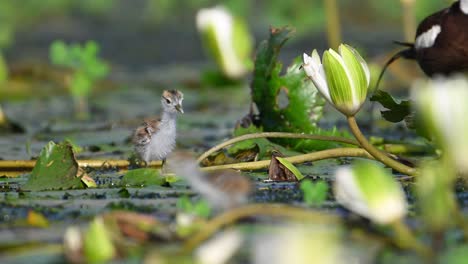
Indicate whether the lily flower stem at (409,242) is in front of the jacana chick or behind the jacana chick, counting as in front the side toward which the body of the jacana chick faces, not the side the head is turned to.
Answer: in front

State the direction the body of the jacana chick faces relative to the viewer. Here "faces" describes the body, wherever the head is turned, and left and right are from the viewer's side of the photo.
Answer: facing the viewer and to the right of the viewer

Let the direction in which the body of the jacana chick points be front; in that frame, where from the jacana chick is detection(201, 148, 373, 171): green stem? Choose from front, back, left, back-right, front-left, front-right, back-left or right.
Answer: front

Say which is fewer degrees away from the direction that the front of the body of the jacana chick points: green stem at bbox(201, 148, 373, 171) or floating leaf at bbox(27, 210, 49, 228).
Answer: the green stem

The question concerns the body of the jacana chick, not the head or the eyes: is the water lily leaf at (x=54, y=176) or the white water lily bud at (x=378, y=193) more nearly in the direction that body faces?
the white water lily bud

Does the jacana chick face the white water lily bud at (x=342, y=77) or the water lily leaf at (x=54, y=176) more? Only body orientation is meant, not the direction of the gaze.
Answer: the white water lily bud

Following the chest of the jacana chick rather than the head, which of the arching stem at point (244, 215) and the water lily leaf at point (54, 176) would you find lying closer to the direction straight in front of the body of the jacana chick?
the arching stem

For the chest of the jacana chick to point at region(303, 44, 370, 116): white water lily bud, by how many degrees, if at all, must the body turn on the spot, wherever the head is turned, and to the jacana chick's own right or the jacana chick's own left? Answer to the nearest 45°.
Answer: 0° — it already faces it

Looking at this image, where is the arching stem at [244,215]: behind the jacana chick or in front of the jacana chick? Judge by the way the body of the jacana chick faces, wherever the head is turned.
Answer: in front
